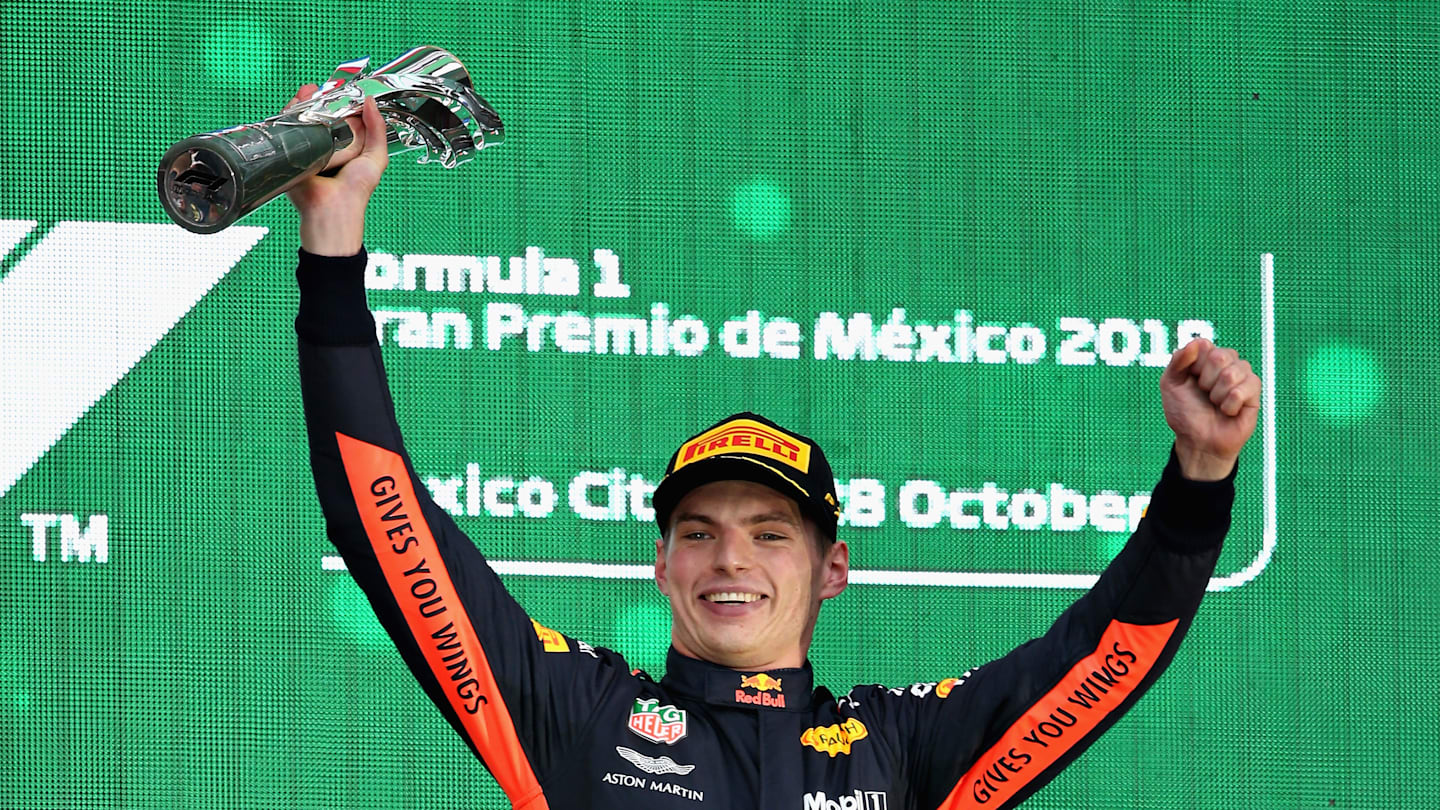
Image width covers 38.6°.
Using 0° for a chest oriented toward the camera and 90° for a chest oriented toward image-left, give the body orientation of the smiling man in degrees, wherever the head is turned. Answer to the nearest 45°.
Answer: approximately 0°
